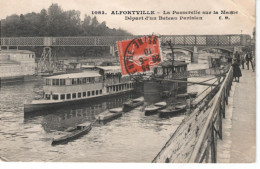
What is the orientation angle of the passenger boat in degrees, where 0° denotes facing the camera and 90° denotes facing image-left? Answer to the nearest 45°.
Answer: approximately 45°

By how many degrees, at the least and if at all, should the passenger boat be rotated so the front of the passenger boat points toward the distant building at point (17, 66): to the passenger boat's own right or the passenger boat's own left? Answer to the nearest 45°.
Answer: approximately 90° to the passenger boat's own right
